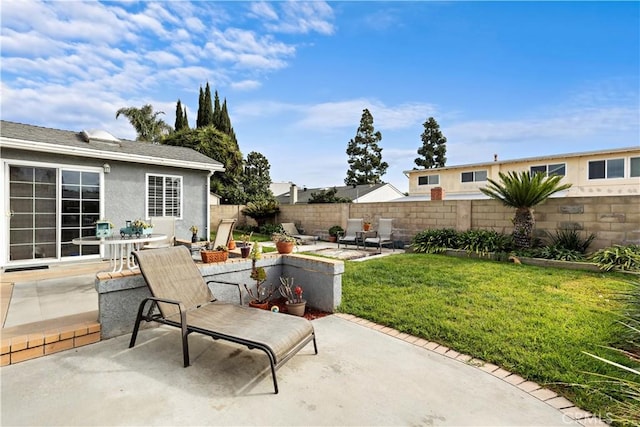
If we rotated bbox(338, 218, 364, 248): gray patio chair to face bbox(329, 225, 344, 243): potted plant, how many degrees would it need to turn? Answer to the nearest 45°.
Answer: approximately 90° to its right

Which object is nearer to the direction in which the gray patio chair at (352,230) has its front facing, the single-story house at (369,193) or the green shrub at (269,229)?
the green shrub

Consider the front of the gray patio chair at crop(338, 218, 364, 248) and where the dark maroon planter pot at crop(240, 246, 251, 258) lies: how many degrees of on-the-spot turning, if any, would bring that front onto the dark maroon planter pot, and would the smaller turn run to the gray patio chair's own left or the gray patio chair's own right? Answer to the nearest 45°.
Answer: approximately 45° to the gray patio chair's own left

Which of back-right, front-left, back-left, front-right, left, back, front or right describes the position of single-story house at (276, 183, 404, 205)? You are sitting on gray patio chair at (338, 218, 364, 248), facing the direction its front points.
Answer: back-right

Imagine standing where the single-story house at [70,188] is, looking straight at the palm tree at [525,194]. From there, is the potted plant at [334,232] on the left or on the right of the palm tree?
left

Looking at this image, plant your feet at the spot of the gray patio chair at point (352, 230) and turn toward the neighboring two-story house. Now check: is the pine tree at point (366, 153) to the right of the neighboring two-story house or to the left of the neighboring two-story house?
left

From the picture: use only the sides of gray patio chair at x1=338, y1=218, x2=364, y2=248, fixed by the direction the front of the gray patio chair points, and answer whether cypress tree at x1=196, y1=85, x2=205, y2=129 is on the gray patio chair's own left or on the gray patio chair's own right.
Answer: on the gray patio chair's own right

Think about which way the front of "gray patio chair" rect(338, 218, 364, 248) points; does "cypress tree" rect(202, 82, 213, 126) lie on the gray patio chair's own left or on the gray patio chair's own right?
on the gray patio chair's own right

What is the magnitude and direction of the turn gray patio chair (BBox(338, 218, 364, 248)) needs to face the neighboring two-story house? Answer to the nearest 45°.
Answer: approximately 180°

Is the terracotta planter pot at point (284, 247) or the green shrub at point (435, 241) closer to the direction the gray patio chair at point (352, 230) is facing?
the terracotta planter pot

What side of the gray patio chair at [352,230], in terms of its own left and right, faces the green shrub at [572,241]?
left
